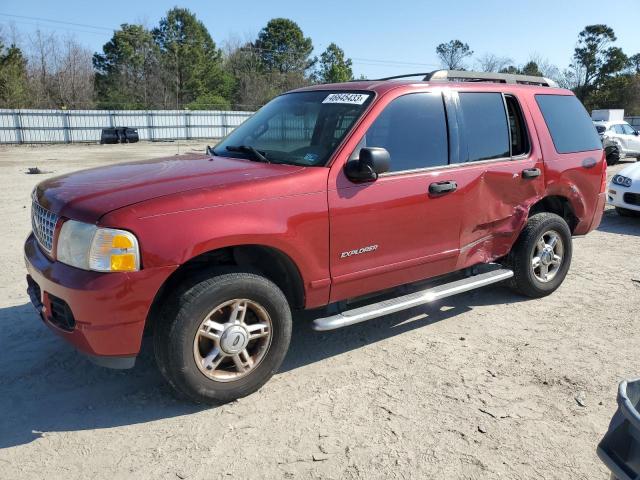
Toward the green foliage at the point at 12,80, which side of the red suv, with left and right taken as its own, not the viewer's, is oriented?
right

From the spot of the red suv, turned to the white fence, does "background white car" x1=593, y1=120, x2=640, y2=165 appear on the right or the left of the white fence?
right

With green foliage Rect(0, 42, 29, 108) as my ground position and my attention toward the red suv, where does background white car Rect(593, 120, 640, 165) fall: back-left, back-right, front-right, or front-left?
front-left

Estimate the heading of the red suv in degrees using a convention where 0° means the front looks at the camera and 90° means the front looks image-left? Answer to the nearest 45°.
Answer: approximately 45°

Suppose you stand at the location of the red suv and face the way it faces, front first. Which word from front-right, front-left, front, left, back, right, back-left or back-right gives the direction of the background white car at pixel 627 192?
back

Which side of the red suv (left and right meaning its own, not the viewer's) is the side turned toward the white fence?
right

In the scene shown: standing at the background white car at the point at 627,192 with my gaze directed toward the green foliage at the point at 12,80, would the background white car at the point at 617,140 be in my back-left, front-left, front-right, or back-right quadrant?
front-right

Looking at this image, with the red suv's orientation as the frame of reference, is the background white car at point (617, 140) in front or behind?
behind
